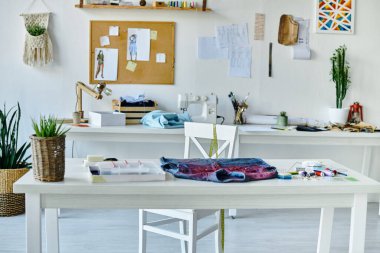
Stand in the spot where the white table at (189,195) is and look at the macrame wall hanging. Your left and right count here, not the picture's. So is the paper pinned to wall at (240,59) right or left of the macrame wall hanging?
right

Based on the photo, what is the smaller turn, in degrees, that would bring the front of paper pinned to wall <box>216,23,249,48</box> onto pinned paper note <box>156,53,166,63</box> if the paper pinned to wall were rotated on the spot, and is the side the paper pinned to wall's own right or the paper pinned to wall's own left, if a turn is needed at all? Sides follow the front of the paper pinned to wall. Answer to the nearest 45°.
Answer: approximately 90° to the paper pinned to wall's own right

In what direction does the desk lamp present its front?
to the viewer's right

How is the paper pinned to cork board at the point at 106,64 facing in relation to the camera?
toward the camera

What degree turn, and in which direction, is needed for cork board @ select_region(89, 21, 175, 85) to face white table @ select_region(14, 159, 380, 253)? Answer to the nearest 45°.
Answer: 0° — it already faces it

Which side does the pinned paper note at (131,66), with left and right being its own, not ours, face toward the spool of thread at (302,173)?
front

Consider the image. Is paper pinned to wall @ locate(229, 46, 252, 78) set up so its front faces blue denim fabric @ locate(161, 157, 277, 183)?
yes

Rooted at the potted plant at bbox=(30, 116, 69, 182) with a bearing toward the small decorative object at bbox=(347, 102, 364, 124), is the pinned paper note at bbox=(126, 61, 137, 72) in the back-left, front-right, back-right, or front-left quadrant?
front-left

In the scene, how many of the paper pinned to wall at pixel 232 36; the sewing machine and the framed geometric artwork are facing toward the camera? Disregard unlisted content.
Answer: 3

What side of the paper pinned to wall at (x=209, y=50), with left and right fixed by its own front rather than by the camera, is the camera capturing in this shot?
front

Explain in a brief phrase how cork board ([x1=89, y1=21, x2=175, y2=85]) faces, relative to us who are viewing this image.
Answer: facing the viewer

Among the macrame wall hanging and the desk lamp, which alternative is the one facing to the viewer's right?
the desk lamp

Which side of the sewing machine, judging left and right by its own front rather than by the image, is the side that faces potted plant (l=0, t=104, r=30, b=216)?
right

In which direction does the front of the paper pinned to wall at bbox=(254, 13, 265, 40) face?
toward the camera

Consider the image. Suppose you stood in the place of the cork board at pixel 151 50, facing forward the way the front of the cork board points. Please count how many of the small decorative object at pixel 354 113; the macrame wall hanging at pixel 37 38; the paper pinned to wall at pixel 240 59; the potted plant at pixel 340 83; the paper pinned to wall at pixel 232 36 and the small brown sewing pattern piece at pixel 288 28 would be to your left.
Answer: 5

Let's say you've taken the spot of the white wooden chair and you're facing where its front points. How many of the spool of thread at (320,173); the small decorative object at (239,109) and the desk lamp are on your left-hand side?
1

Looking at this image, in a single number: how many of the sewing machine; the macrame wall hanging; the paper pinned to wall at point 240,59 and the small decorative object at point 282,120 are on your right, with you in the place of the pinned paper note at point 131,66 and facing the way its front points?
1

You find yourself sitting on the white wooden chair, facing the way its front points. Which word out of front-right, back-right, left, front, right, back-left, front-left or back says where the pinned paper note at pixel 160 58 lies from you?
back-right
